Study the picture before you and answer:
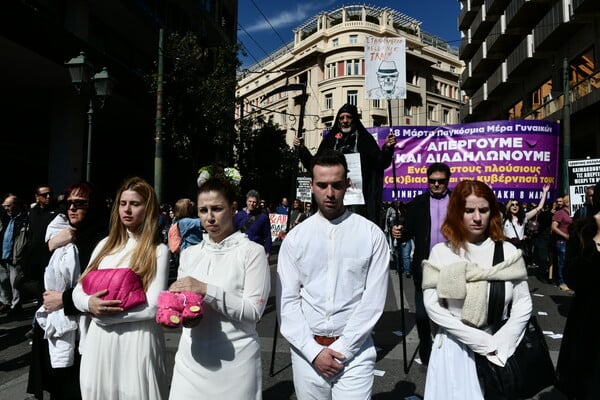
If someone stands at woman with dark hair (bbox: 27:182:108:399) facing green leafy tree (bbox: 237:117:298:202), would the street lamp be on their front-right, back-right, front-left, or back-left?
front-left

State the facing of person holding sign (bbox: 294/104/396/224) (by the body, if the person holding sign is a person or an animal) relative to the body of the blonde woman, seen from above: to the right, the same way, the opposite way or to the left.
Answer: the same way

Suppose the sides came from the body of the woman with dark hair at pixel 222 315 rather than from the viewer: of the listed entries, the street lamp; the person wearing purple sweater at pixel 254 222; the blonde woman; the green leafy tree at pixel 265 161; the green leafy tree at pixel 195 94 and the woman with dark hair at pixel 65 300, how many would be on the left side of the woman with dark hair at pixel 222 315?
0

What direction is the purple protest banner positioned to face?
toward the camera

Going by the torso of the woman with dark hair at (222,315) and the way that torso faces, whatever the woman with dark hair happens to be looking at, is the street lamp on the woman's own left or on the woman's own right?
on the woman's own right

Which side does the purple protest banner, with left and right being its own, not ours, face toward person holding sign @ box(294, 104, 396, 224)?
front

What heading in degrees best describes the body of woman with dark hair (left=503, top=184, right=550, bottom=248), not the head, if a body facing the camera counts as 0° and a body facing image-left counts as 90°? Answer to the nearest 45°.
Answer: approximately 0°

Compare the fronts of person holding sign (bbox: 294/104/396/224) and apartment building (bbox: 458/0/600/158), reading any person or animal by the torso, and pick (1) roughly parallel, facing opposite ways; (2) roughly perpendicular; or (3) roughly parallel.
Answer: roughly perpendicular

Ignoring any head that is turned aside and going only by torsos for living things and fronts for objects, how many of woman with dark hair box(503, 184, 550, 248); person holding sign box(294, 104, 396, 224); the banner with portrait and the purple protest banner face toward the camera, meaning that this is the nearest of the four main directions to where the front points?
4

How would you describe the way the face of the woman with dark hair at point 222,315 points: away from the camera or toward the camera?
toward the camera

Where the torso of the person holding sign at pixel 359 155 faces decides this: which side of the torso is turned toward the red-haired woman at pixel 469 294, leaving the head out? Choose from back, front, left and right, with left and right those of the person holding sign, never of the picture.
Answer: front

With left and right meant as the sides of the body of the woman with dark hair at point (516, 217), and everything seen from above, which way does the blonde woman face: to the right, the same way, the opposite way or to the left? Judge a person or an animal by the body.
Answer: the same way

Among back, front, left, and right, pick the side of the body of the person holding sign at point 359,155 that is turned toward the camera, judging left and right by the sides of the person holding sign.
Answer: front

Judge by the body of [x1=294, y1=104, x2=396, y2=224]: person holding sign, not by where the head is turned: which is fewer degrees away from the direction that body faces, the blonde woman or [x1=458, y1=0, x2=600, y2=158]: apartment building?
the blonde woman

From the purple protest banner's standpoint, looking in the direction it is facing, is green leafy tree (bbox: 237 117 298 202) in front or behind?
behind

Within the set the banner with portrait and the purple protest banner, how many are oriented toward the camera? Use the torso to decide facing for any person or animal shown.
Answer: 2

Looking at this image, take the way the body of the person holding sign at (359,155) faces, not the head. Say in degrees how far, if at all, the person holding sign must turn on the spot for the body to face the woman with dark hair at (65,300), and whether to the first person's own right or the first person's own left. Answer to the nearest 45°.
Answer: approximately 45° to the first person's own right

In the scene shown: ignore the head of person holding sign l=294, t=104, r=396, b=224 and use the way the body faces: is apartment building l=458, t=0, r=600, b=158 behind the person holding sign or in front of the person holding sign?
behind
